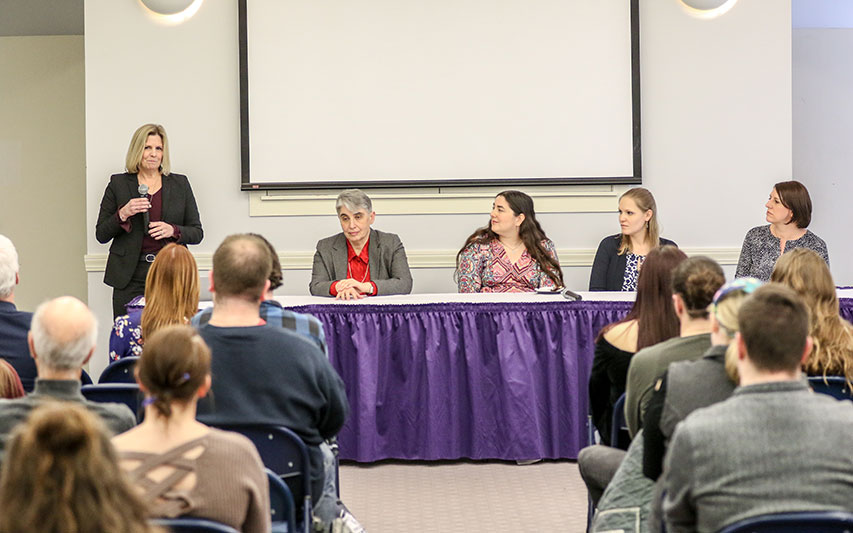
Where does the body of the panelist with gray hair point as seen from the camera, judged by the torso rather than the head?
toward the camera

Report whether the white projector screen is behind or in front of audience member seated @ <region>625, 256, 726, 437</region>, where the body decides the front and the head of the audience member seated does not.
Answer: in front

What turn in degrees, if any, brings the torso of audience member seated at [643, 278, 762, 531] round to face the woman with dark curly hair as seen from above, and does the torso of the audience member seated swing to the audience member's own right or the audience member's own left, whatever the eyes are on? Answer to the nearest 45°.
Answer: approximately 45° to the audience member's own right

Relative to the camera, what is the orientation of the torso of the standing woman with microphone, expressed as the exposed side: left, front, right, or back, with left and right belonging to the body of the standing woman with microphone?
front

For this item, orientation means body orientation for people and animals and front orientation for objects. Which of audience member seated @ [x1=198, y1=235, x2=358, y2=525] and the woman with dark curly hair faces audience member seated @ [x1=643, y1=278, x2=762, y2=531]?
the woman with dark curly hair

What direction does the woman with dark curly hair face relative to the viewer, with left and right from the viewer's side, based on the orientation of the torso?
facing the viewer

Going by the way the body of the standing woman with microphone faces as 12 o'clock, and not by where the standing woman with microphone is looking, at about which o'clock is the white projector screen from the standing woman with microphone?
The white projector screen is roughly at 9 o'clock from the standing woman with microphone.

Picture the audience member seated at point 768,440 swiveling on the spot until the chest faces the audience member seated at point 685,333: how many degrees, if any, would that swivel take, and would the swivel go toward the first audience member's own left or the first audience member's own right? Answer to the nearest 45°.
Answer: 0° — they already face them

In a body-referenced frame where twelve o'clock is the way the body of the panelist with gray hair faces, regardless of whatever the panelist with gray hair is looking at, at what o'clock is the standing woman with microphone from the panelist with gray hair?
The standing woman with microphone is roughly at 4 o'clock from the panelist with gray hair.

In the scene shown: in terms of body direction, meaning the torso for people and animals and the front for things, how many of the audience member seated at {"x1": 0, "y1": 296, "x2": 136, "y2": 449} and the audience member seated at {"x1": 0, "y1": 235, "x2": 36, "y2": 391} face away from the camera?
2

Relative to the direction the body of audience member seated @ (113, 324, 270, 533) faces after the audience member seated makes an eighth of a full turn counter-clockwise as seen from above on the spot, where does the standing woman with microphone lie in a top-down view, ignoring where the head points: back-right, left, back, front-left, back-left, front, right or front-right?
front-right

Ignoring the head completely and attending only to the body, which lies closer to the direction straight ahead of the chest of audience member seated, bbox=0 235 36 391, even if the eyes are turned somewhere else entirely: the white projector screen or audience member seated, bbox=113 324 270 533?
the white projector screen

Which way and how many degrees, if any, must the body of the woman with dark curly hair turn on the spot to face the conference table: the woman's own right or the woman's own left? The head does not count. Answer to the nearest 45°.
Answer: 0° — they already face it

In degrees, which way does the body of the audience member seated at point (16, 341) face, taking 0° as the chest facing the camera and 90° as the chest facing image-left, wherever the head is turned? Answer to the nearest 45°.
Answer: approximately 180°

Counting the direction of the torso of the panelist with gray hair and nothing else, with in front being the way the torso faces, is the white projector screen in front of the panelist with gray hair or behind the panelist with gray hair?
behind

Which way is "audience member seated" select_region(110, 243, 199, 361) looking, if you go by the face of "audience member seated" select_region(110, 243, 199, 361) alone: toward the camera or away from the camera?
away from the camera

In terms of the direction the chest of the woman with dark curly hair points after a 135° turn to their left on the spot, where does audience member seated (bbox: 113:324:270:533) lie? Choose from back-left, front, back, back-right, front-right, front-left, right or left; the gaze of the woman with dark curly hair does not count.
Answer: back-right
